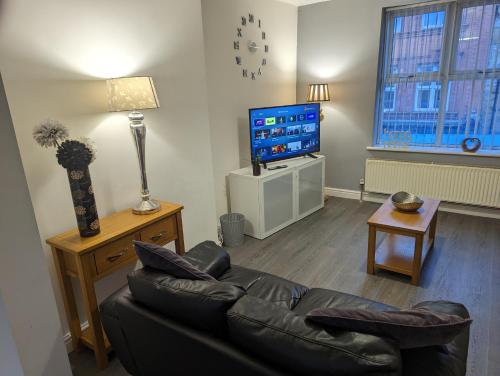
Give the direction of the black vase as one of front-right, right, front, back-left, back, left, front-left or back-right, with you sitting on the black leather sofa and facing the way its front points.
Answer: left

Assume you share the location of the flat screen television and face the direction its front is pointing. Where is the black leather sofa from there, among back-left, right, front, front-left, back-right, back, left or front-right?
front-right

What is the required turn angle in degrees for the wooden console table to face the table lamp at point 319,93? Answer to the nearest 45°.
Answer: approximately 90° to its left

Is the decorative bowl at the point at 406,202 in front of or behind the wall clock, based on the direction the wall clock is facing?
in front

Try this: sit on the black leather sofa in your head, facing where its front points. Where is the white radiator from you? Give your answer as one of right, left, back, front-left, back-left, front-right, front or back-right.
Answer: front

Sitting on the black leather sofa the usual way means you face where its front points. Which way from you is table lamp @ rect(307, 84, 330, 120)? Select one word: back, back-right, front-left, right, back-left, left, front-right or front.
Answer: front-left

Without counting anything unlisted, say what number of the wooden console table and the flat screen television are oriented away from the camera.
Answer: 0

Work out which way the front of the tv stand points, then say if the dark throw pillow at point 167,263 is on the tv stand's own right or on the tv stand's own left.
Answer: on the tv stand's own right

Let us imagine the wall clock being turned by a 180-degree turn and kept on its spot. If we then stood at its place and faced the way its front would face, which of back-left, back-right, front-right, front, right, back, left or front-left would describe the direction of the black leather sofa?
back-left

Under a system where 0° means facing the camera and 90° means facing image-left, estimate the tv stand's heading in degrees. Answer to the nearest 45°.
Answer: approximately 315°

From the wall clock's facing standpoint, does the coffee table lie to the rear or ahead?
ahead

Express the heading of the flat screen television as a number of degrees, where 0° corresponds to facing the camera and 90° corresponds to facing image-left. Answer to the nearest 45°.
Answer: approximately 315°

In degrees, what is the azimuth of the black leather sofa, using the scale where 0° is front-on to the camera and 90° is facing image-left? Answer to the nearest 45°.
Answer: approximately 225°

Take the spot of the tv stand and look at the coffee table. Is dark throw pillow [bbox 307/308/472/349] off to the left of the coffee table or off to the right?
right

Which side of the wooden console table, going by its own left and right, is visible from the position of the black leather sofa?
front

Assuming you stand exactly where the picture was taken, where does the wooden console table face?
facing the viewer and to the right of the viewer
